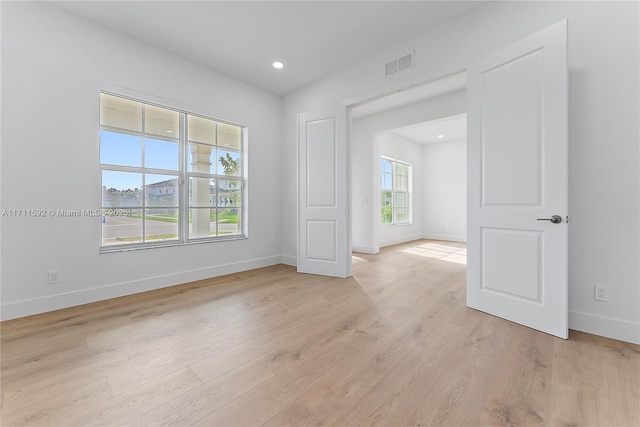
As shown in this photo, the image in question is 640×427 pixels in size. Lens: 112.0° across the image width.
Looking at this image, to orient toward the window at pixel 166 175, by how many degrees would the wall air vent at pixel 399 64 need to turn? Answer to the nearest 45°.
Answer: approximately 45° to its right

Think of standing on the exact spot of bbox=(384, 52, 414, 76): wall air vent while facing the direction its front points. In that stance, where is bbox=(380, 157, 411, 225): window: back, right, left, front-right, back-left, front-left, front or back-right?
back-right
